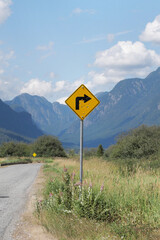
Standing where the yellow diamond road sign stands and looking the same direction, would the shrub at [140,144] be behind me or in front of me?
behind

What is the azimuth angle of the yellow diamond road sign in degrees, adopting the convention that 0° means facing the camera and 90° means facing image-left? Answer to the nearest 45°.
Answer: approximately 0°
